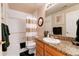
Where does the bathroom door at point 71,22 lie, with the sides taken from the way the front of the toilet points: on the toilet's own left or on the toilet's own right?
on the toilet's own left

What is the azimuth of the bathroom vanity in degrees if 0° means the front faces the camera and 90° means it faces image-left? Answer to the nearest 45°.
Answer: approximately 45°

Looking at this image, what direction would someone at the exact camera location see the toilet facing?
facing the viewer and to the left of the viewer

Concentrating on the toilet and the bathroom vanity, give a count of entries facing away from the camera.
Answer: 0

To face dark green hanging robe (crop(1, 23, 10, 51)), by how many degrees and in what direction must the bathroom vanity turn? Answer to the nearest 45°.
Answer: approximately 45° to its right

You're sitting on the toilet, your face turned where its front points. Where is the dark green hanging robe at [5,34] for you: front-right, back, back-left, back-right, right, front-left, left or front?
front-right
